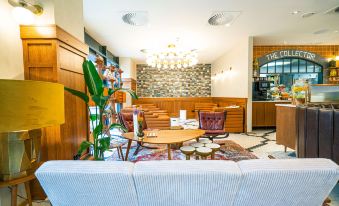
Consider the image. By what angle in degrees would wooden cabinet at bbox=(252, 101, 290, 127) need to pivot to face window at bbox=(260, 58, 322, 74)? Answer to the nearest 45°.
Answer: approximately 135° to its left

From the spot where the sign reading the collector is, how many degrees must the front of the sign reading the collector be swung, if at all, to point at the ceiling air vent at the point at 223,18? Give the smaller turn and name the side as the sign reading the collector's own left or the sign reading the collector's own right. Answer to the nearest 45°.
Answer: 0° — it already faces it

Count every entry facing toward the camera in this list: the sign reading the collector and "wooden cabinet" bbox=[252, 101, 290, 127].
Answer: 2

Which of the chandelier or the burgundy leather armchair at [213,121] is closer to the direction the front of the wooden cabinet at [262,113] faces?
the burgundy leather armchair

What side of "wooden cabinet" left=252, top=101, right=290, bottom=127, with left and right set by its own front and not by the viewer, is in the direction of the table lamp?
front

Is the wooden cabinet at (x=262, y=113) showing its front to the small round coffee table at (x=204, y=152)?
yes

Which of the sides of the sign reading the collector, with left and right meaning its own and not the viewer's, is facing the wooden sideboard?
front

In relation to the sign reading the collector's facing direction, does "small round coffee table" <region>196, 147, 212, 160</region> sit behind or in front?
in front

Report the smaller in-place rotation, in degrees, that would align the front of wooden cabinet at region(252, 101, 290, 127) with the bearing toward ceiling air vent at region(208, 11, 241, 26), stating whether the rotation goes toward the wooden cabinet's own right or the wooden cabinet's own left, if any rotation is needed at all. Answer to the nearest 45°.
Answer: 0° — it already faces it

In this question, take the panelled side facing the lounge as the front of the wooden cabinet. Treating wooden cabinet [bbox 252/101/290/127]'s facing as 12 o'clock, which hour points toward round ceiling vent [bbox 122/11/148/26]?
The round ceiling vent is roughly at 1 o'clock from the wooden cabinet.

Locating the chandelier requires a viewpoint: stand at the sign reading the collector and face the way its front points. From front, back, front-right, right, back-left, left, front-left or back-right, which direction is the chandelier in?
front-right

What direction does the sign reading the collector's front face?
toward the camera
